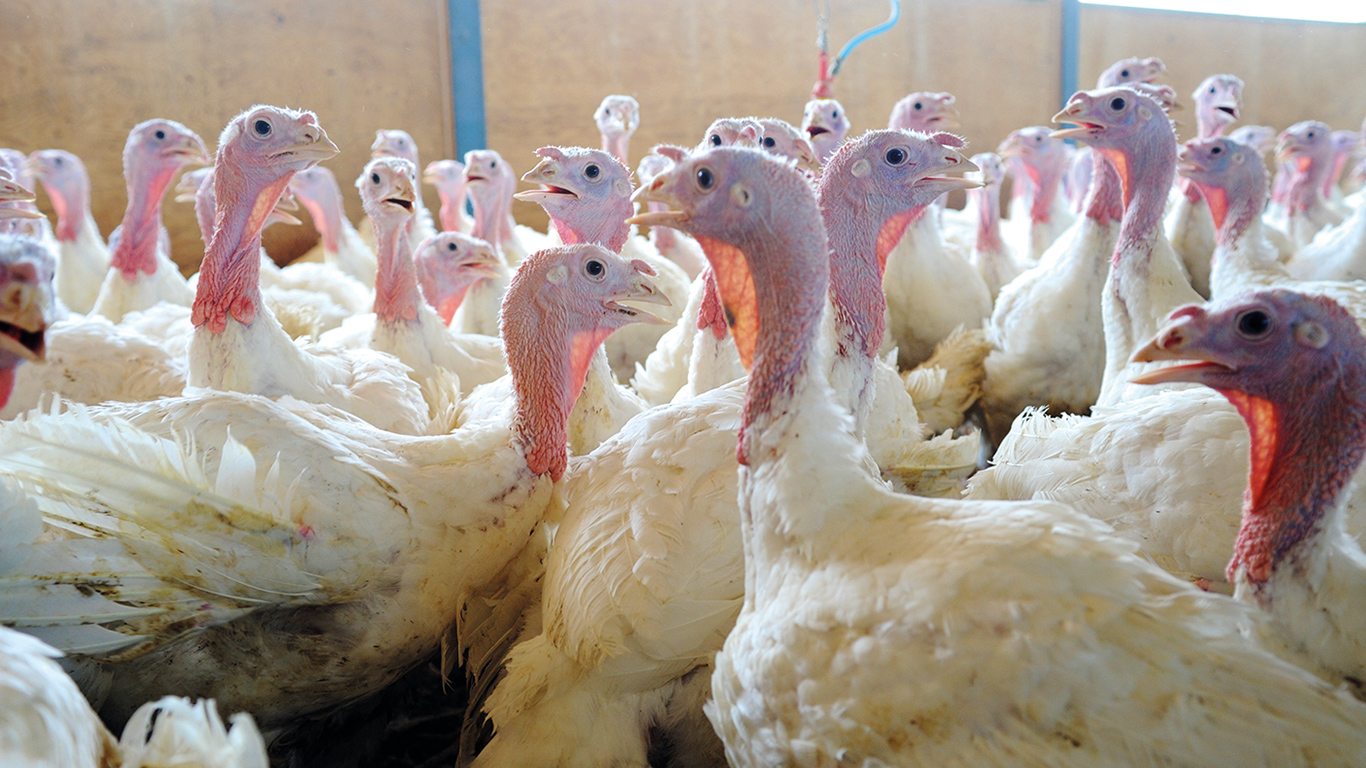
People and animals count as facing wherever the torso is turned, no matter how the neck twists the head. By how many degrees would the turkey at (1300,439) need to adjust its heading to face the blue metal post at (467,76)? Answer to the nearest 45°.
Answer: approximately 45° to its right

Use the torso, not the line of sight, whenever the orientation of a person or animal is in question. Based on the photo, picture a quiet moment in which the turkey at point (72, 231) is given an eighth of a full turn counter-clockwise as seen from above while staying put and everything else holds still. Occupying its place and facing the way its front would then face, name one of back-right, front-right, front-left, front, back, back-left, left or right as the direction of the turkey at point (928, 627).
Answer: front-left

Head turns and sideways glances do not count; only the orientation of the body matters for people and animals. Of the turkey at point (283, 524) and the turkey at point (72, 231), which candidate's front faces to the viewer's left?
the turkey at point (72, 231)

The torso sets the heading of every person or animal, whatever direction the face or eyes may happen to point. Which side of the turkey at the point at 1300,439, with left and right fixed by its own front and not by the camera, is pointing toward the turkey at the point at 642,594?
front

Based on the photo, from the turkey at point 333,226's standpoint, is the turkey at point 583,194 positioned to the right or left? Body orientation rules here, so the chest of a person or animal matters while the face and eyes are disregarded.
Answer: on its left

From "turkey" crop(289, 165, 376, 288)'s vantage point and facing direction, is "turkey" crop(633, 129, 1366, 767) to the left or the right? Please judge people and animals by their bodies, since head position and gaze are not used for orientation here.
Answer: on its left
